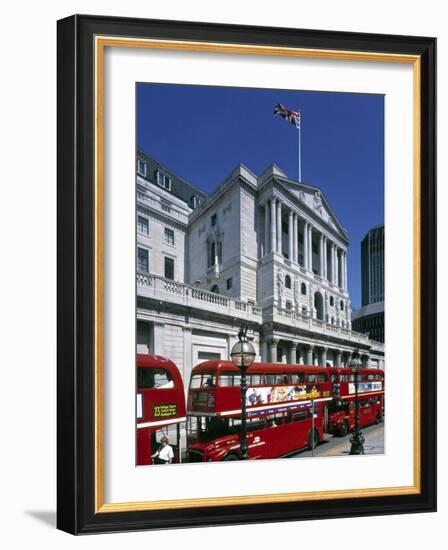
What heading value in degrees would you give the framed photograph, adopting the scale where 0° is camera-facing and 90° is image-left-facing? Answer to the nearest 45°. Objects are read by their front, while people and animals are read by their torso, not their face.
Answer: approximately 315°
